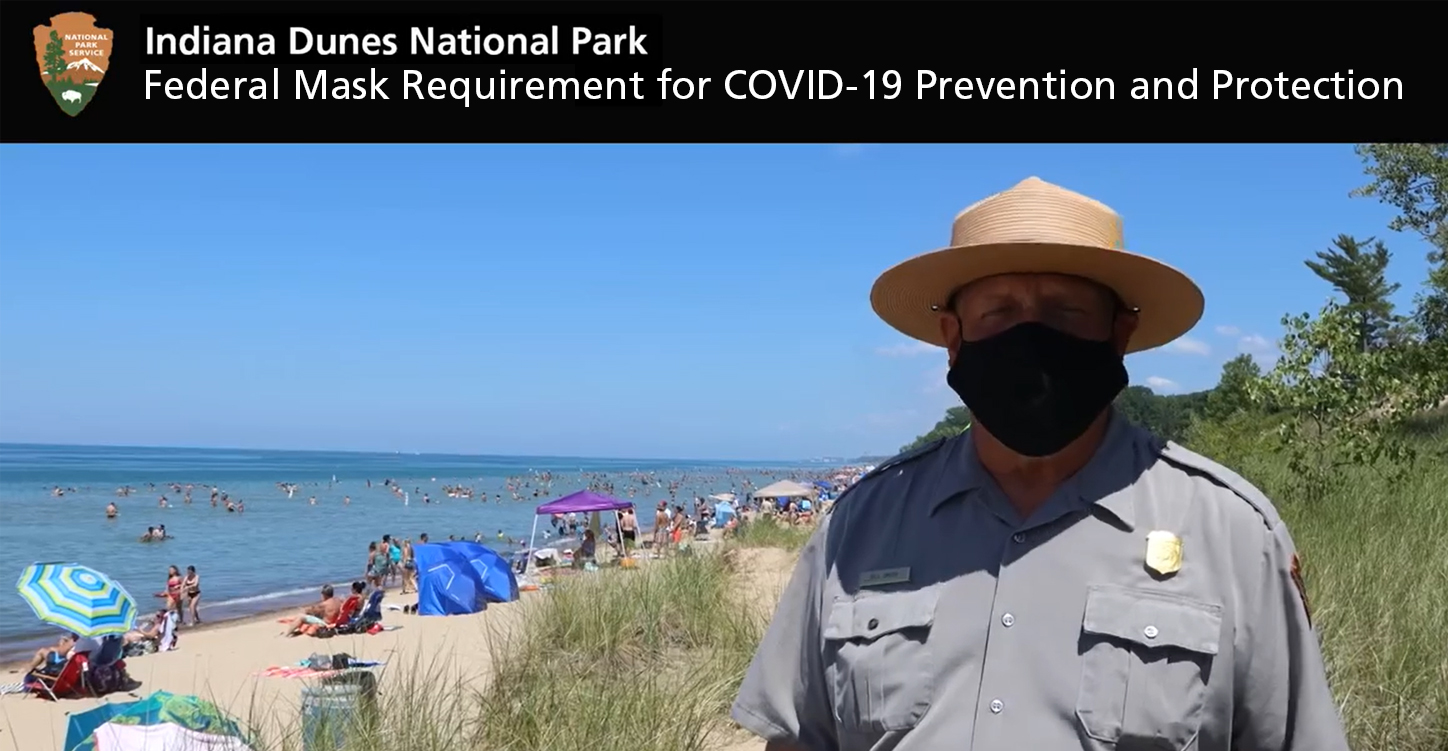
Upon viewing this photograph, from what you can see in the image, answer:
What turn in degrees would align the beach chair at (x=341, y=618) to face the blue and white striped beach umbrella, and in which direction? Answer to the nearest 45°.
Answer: approximately 45° to its left

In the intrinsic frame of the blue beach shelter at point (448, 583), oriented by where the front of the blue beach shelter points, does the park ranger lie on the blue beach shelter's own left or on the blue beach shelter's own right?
on the blue beach shelter's own left

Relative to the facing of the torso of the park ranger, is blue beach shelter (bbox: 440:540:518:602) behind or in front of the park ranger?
behind

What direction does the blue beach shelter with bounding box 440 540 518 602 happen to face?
to the viewer's left

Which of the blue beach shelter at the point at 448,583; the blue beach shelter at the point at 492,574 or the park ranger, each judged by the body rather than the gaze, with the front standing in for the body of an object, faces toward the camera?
the park ranger

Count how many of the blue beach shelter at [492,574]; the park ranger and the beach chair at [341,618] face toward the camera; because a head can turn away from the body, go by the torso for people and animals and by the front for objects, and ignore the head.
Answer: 1

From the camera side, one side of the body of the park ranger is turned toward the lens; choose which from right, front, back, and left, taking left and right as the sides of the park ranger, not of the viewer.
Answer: front

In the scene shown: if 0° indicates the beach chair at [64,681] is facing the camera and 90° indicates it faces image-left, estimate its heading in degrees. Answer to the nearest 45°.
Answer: approximately 90°

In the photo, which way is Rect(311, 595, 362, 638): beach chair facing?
to the viewer's left

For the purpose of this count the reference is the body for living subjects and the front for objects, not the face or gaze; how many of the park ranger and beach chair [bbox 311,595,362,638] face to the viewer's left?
1

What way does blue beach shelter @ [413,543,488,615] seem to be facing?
to the viewer's left
